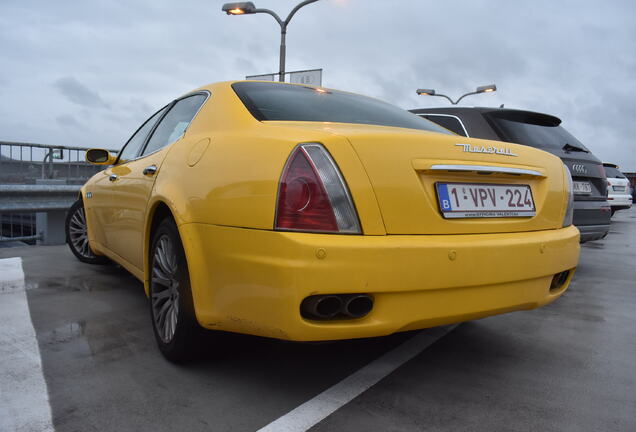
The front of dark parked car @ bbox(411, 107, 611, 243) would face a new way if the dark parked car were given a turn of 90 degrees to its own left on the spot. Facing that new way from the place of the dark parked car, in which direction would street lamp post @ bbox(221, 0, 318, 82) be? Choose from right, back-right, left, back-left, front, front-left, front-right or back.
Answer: right

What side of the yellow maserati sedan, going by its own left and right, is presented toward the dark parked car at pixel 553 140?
right

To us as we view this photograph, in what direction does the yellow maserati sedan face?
facing away from the viewer and to the left of the viewer

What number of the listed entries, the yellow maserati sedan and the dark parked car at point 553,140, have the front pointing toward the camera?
0

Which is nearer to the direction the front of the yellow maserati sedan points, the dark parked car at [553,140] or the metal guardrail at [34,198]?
the metal guardrail

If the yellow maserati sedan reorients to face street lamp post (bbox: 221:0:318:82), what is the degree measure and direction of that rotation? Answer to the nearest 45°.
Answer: approximately 45° to its right

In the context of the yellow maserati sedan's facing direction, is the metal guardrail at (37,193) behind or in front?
in front

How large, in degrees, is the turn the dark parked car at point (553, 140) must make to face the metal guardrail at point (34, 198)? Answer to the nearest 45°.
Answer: approximately 45° to its left

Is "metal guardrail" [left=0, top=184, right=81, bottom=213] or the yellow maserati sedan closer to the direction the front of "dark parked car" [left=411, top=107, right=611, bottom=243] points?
the metal guardrail

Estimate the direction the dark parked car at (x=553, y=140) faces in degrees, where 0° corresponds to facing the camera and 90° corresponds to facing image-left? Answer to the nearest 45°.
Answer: approximately 135°

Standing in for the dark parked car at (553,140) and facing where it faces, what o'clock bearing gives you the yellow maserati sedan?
The yellow maserati sedan is roughly at 8 o'clock from the dark parked car.
